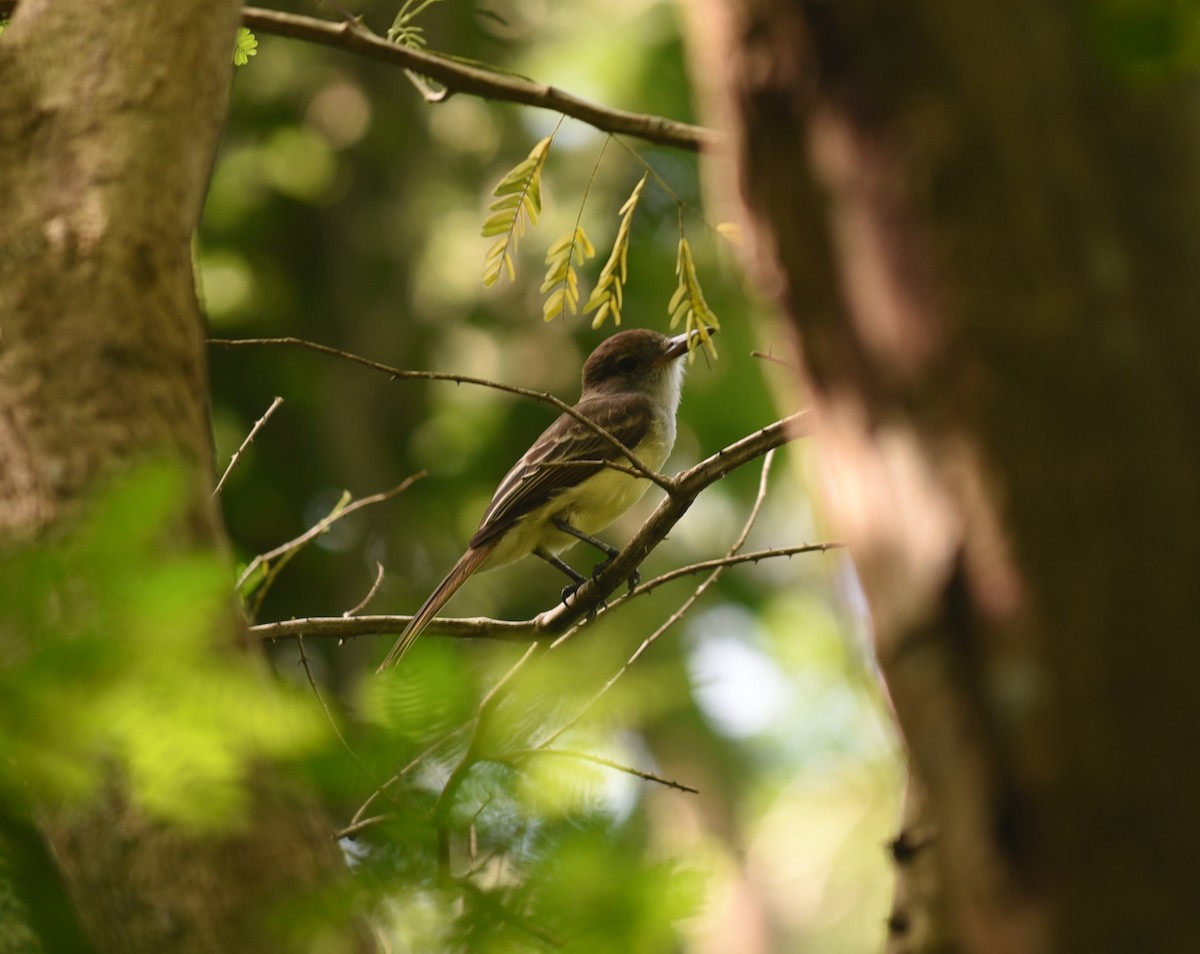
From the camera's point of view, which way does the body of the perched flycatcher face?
to the viewer's right

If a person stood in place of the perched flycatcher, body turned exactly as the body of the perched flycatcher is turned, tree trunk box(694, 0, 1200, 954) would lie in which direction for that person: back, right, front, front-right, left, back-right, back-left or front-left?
right
